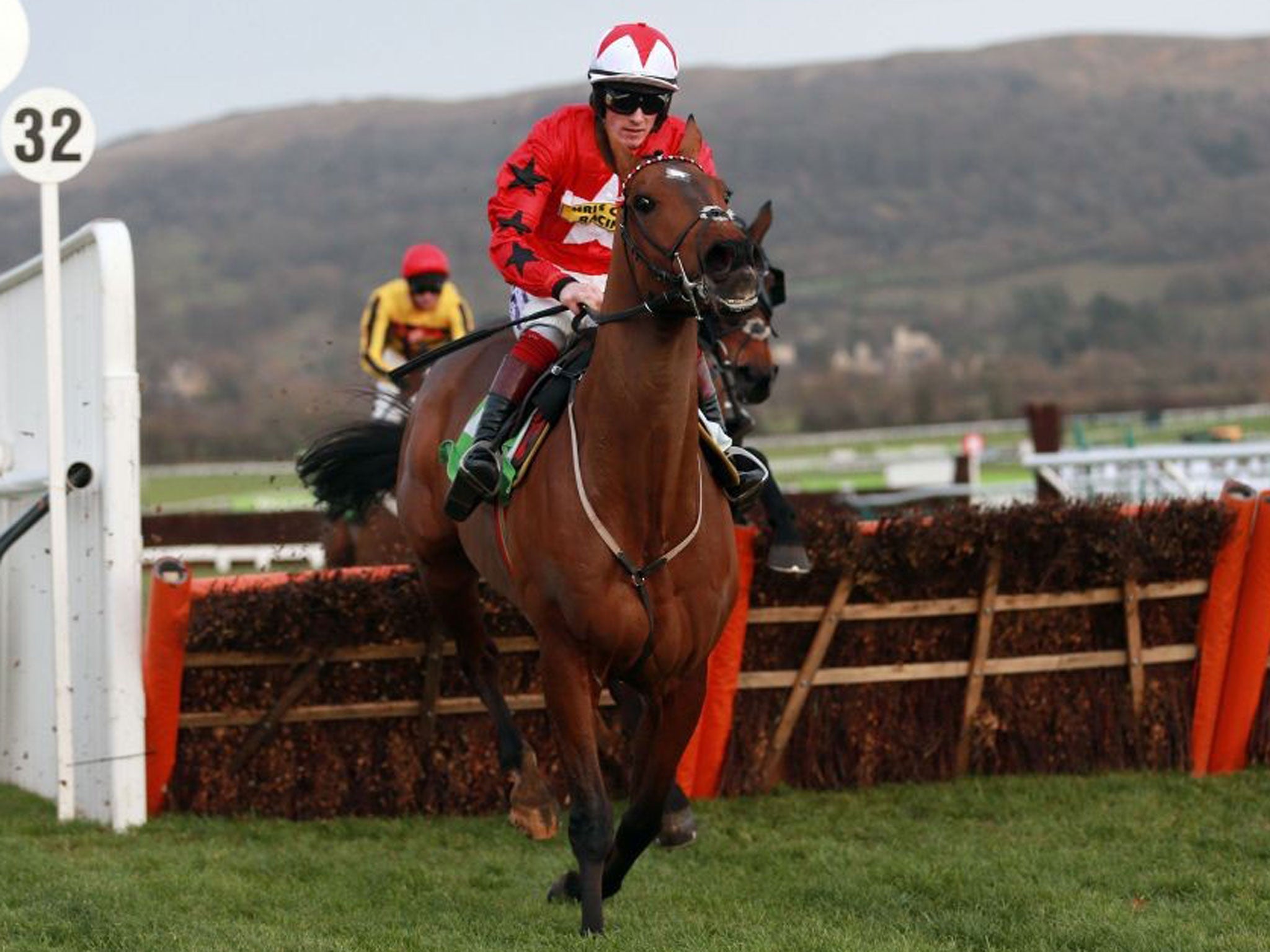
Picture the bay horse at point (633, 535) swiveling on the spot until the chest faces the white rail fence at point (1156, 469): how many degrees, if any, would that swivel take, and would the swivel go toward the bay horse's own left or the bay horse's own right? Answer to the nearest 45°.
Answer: approximately 90° to the bay horse's own left

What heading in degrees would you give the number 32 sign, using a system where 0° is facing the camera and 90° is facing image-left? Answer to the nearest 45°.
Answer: approximately 0°

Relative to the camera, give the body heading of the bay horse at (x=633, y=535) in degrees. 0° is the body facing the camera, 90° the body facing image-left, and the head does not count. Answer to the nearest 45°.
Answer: approximately 315°

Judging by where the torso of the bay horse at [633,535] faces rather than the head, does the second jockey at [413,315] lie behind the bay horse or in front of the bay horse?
behind

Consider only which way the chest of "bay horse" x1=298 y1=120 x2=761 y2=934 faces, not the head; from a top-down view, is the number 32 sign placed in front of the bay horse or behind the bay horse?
behind
